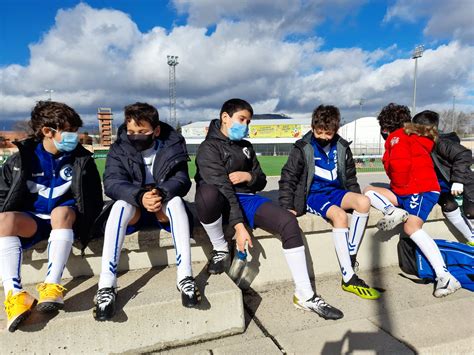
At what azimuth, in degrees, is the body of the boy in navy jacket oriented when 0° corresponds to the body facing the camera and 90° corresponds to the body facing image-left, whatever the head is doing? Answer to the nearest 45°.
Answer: approximately 0°

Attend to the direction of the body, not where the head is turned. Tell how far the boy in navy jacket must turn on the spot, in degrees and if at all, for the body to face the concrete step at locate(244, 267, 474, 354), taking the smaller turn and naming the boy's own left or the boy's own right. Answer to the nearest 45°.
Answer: approximately 45° to the boy's own left

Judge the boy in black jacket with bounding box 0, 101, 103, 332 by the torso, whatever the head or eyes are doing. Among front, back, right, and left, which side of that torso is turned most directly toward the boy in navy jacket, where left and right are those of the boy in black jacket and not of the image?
left

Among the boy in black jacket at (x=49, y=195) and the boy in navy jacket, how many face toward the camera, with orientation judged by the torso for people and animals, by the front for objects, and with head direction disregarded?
2

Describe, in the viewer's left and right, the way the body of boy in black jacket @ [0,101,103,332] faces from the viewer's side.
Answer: facing the viewer

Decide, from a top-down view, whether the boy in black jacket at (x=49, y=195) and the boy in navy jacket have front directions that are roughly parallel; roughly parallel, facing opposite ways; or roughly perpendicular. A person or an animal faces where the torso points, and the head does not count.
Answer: roughly parallel

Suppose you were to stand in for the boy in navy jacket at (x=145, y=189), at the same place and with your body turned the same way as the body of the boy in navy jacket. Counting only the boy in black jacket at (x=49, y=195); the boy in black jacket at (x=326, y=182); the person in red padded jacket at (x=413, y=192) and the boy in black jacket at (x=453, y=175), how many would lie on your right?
1

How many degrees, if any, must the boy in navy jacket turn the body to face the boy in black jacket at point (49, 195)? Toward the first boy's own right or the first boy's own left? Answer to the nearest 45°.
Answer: approximately 90° to the first boy's own right
